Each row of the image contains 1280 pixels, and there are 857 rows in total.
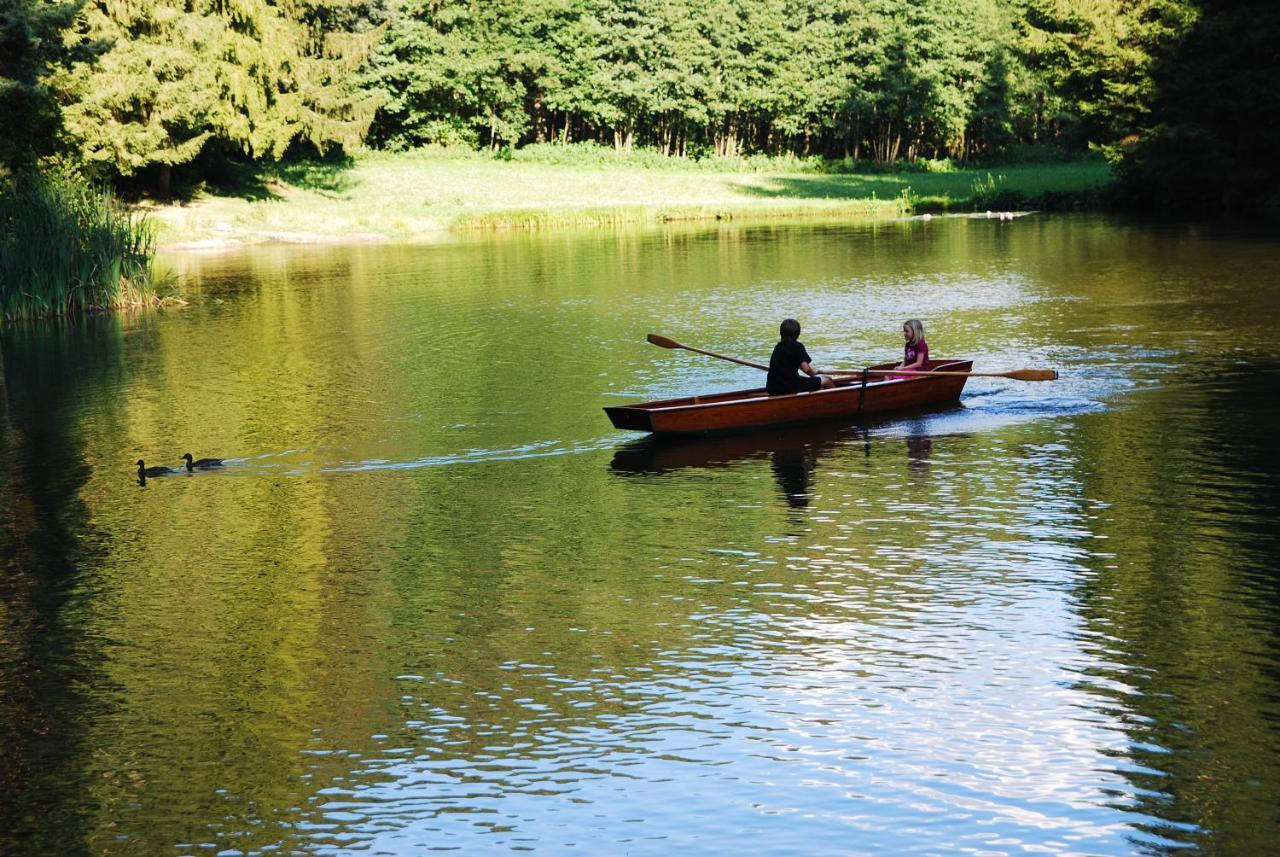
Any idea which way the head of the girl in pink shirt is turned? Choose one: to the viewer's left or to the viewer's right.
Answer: to the viewer's left

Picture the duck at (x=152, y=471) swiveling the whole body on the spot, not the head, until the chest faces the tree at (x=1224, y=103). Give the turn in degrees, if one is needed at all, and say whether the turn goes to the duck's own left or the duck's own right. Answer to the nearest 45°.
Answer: approximately 135° to the duck's own right

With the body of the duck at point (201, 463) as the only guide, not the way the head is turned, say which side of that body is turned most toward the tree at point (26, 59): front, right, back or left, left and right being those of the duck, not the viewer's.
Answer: right

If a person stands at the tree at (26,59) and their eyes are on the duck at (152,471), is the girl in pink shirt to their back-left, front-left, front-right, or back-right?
front-left

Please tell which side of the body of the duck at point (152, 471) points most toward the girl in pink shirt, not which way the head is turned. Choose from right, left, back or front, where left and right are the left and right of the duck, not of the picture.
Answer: back

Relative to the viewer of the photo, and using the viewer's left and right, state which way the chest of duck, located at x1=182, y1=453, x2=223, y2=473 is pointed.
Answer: facing to the left of the viewer

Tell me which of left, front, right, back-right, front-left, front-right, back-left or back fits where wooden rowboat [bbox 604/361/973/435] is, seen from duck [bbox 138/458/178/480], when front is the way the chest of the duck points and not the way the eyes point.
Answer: back

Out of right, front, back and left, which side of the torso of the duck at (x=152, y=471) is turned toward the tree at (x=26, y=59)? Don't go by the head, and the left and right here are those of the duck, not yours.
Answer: right

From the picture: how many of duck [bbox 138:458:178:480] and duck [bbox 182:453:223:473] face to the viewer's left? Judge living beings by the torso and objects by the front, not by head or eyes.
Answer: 2

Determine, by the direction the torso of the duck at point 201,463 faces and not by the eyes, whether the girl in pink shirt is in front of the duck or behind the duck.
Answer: behind

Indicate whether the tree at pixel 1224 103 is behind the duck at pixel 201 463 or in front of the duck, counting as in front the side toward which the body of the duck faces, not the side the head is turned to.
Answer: behind

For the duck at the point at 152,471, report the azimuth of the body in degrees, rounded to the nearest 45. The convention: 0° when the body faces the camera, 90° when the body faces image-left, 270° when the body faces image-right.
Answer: approximately 90°
